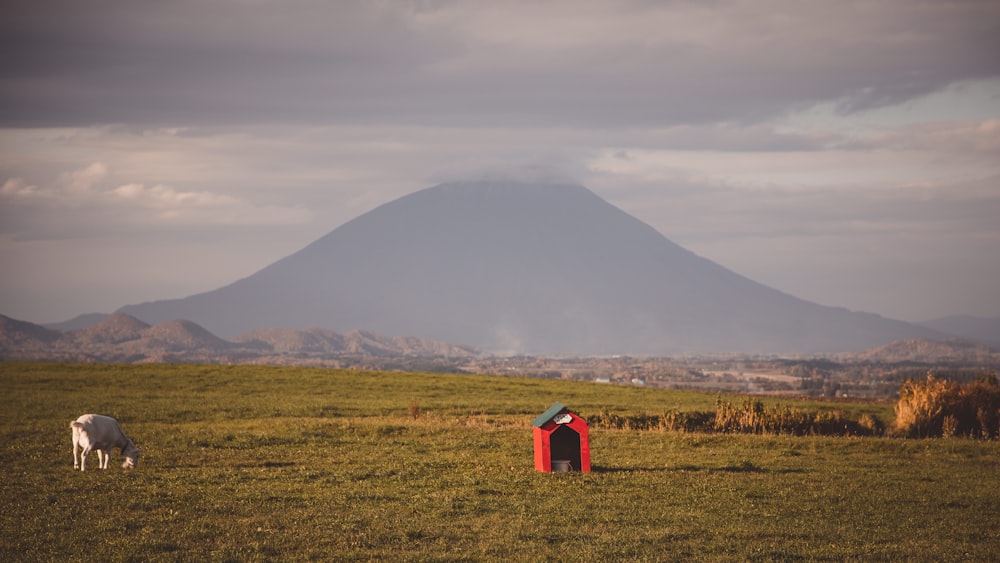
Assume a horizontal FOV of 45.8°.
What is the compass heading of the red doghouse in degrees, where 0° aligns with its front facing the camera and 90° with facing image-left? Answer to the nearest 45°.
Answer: approximately 0°

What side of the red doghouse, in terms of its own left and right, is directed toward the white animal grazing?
right

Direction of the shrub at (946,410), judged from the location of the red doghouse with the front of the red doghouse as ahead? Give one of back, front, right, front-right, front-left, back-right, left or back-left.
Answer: back-left

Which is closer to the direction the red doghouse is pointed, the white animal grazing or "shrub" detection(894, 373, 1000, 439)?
the white animal grazing
